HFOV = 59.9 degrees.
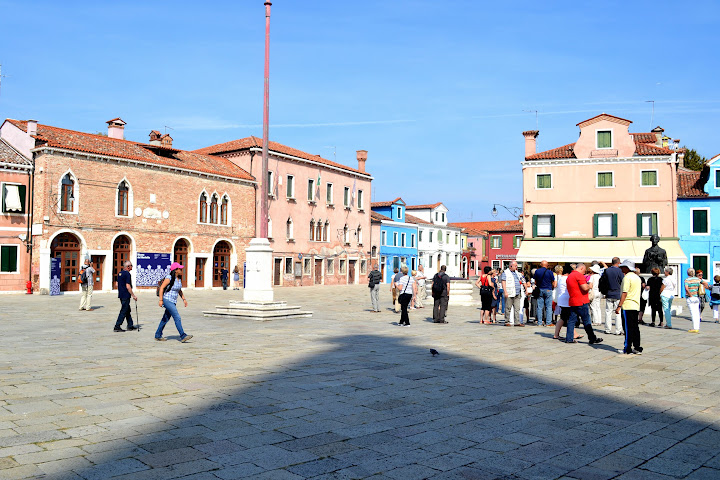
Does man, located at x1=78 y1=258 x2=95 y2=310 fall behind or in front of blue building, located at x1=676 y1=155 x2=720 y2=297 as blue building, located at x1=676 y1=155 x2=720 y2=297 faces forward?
in front

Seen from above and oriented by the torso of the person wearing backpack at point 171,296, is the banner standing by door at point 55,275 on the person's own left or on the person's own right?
on the person's own left

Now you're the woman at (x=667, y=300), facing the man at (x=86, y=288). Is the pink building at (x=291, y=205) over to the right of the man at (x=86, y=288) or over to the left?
right

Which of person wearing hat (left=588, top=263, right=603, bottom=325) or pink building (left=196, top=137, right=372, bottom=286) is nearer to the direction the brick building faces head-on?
the person wearing hat

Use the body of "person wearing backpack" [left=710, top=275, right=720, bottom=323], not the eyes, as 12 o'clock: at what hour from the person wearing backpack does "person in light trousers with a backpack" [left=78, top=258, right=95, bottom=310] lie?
The person in light trousers with a backpack is roughly at 8 o'clock from the person wearing backpack.

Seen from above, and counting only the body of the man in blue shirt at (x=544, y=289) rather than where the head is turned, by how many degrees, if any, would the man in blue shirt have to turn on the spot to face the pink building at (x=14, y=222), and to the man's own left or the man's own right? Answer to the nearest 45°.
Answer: approximately 90° to the man's own left

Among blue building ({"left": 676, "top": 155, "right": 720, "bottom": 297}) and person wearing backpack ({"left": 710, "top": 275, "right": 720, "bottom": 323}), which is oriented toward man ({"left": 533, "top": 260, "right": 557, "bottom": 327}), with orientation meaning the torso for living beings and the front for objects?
the blue building

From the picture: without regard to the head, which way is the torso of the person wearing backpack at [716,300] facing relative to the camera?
away from the camera

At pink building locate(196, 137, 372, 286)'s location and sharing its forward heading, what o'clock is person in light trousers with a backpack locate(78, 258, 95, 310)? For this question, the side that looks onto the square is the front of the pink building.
The person in light trousers with a backpack is roughly at 2 o'clock from the pink building.

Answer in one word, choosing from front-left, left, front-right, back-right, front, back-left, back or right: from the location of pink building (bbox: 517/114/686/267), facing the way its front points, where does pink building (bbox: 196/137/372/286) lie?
right

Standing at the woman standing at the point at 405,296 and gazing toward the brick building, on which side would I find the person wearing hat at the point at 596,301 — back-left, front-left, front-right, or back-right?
back-right

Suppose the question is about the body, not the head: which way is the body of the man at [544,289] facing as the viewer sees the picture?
away from the camera

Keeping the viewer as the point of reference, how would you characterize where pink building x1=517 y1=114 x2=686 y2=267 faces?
facing the viewer

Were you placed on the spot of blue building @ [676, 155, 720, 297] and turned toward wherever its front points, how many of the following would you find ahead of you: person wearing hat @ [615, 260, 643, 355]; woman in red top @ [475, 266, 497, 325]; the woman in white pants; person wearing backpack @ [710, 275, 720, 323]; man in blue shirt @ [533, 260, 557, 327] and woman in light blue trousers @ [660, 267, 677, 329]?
6

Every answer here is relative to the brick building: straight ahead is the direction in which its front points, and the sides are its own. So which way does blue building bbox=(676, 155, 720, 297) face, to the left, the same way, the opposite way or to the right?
to the right
